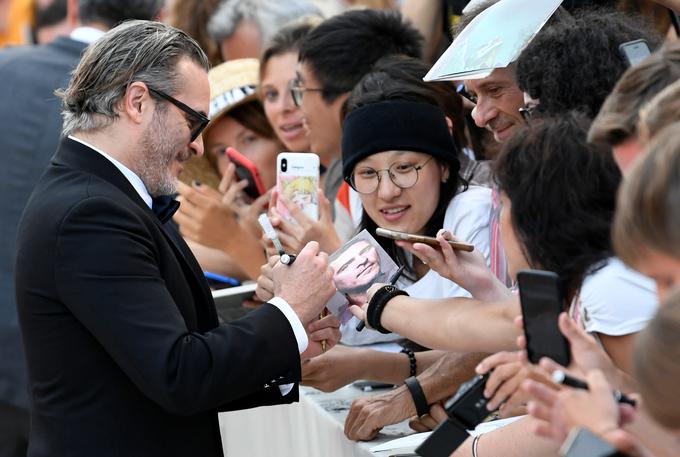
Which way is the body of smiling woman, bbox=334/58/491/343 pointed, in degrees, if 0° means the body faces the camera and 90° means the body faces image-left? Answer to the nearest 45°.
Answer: approximately 45°

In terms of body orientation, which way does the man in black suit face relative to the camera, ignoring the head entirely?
to the viewer's right

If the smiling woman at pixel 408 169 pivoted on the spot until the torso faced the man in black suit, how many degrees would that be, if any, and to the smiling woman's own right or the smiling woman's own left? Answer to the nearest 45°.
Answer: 0° — they already face them

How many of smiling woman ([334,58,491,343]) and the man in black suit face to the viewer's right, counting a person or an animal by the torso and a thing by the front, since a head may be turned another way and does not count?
1

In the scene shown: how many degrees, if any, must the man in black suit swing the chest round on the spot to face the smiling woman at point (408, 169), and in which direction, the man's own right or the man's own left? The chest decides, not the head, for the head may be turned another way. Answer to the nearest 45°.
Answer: approximately 45° to the man's own left

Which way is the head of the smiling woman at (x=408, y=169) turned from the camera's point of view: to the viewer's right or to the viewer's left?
to the viewer's left

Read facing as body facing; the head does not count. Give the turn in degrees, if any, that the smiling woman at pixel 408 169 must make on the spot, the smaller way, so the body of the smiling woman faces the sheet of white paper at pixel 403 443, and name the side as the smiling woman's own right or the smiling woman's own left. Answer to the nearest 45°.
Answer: approximately 45° to the smiling woman's own left

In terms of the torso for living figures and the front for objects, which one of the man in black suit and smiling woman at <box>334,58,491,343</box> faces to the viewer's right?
the man in black suit

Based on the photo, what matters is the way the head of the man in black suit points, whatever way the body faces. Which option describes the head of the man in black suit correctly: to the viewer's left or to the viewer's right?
to the viewer's right
